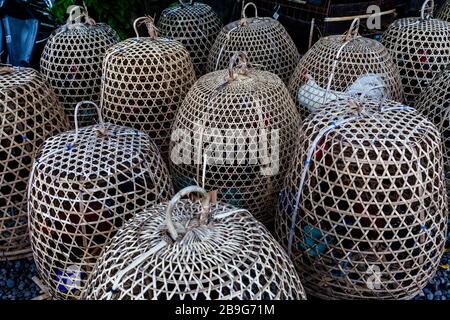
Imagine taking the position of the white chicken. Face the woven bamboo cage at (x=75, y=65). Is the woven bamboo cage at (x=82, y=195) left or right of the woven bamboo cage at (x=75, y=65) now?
left
